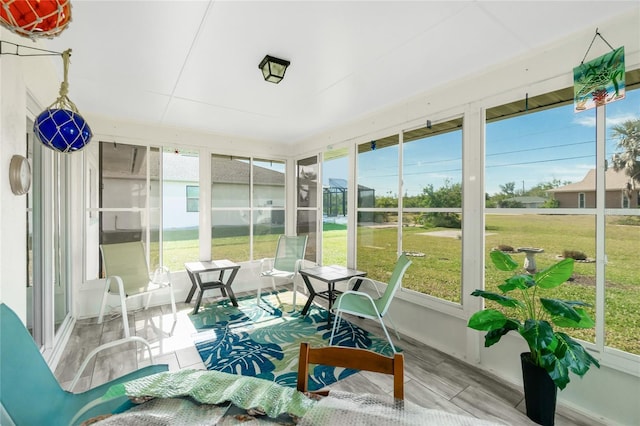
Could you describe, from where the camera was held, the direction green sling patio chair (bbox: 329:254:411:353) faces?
facing to the left of the viewer

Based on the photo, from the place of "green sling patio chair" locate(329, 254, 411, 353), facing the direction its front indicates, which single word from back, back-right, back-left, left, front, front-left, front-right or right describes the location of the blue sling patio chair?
front-left

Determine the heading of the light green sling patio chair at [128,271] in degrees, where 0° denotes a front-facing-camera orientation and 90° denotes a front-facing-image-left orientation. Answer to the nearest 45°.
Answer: approximately 315°

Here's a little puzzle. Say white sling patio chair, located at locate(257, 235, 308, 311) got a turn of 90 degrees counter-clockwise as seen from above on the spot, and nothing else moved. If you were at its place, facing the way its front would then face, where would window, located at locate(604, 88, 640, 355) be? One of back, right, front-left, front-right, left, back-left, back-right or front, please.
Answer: front

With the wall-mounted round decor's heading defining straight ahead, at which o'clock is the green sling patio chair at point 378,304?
The green sling patio chair is roughly at 11 o'clock from the wall-mounted round decor.

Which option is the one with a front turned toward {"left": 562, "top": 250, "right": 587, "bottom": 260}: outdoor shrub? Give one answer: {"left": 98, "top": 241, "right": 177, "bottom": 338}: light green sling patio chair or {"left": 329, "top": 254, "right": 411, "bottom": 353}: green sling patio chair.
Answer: the light green sling patio chair

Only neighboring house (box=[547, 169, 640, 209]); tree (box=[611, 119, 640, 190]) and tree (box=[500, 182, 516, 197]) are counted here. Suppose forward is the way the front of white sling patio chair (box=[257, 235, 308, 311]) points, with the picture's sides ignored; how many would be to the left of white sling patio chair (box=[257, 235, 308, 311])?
3
